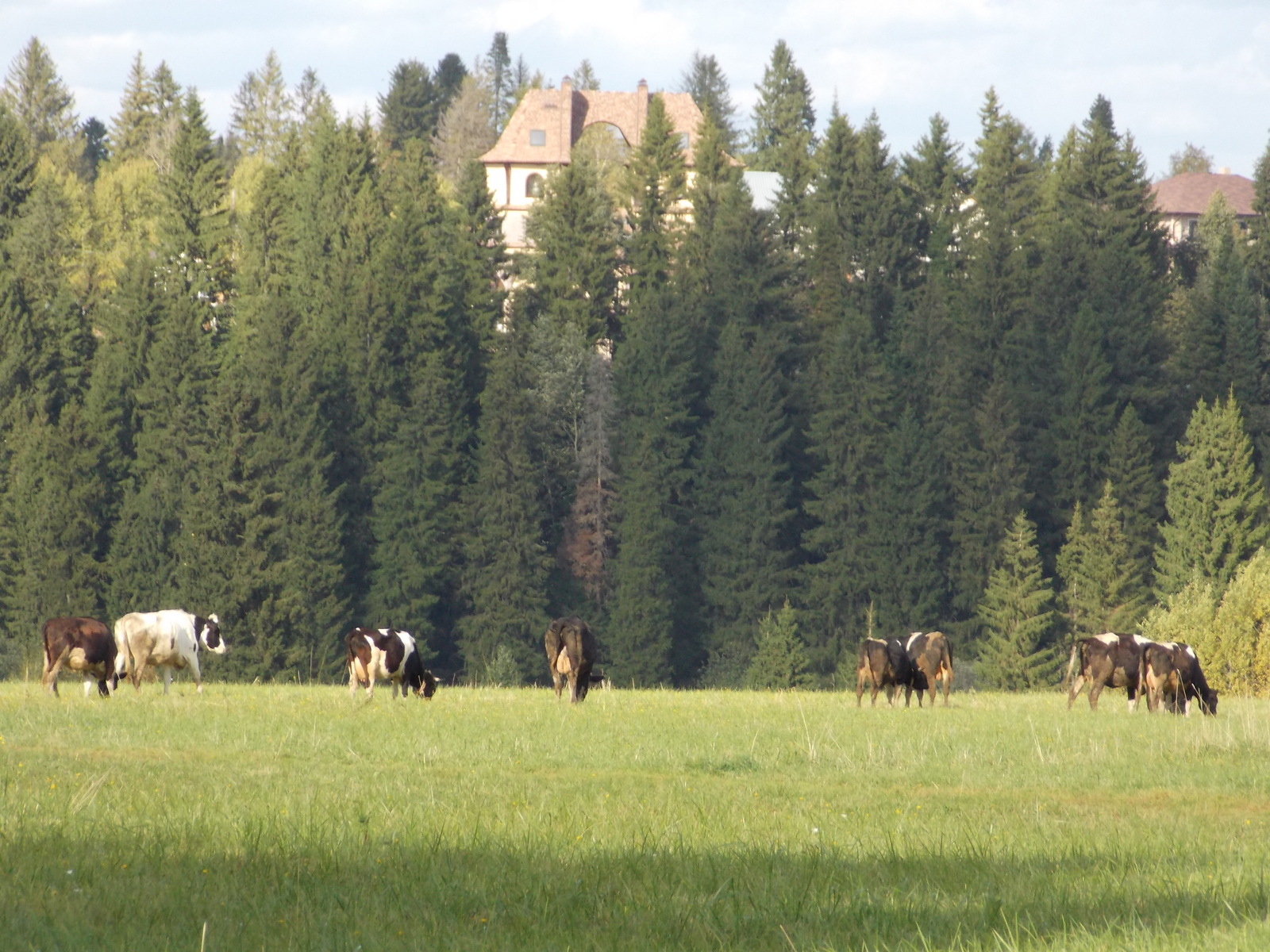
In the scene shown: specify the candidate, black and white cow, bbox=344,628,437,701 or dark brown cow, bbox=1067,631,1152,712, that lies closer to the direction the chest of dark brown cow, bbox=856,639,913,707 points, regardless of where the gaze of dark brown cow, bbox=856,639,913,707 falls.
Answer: the dark brown cow

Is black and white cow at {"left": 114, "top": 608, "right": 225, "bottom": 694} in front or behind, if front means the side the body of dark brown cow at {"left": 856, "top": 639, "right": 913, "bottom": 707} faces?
behind

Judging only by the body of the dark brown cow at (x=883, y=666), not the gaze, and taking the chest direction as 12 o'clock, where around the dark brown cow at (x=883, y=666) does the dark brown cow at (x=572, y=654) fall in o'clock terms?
the dark brown cow at (x=572, y=654) is roughly at 7 o'clock from the dark brown cow at (x=883, y=666).

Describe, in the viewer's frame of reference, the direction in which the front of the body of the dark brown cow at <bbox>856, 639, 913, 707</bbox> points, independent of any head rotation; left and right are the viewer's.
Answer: facing away from the viewer and to the right of the viewer

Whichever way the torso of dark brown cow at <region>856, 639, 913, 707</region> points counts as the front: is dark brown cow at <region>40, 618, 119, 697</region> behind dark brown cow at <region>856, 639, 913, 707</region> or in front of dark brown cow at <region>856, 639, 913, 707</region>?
behind

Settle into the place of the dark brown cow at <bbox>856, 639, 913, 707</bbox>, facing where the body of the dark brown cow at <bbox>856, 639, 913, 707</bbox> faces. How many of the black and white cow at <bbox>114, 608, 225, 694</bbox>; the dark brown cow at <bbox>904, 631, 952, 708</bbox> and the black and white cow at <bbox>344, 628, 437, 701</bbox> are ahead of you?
1

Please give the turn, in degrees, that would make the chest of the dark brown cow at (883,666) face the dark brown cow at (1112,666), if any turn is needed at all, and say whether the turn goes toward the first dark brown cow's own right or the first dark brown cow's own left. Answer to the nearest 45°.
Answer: approximately 45° to the first dark brown cow's own right

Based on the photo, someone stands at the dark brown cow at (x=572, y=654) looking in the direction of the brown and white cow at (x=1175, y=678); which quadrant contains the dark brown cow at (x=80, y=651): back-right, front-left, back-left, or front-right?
back-right

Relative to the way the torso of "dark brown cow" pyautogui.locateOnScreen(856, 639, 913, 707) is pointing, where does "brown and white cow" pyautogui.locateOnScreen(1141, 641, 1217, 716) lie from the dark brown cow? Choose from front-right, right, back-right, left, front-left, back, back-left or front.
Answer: front-right

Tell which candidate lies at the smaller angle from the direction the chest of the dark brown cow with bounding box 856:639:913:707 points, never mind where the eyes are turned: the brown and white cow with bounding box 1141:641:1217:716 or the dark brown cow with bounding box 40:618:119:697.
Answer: the brown and white cow
